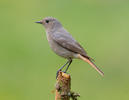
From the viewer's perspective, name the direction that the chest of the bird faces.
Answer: to the viewer's left
